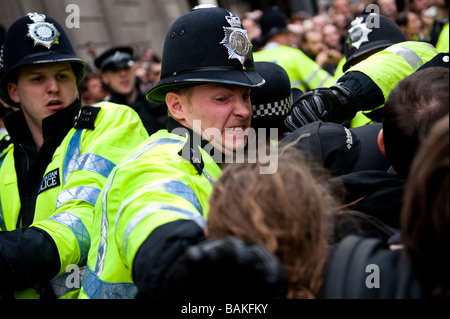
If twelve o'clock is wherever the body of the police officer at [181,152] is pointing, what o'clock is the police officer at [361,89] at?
the police officer at [361,89] is roughly at 10 o'clock from the police officer at [181,152].

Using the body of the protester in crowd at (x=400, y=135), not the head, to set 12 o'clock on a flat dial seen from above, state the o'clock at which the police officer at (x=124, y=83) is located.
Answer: The police officer is roughly at 11 o'clock from the protester in crowd.

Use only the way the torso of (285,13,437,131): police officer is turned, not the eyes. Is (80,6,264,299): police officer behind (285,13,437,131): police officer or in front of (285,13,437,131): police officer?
in front

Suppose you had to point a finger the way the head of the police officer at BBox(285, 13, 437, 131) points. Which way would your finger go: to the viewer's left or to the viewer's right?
to the viewer's left

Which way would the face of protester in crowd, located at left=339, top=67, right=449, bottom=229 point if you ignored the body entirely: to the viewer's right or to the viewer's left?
to the viewer's left

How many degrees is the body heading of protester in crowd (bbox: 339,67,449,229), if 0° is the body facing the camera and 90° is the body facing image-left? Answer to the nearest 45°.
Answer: approximately 180°

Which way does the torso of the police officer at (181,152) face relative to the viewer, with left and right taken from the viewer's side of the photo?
facing the viewer and to the right of the viewer

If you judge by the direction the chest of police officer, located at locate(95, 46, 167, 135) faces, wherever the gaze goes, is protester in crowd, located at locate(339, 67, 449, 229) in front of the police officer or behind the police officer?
in front

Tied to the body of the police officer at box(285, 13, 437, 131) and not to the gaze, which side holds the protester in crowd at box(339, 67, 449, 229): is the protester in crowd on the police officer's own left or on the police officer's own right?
on the police officer's own left

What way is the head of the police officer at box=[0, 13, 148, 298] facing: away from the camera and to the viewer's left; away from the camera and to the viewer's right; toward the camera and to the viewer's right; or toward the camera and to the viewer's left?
toward the camera and to the viewer's right
